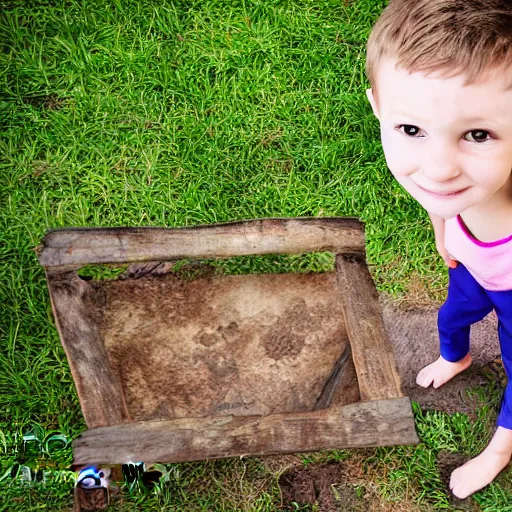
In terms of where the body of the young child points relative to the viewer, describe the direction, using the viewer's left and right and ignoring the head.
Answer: facing the viewer and to the left of the viewer
